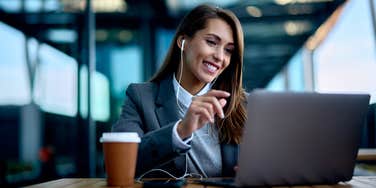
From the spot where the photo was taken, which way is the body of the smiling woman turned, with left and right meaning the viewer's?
facing the viewer and to the right of the viewer

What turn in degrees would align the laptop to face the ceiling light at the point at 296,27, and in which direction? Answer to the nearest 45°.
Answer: approximately 45° to its right

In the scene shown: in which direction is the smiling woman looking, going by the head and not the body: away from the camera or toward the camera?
toward the camera

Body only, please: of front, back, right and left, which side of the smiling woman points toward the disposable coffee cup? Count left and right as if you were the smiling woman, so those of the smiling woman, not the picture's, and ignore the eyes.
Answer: right

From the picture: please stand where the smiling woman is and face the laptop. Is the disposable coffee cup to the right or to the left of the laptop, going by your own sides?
right

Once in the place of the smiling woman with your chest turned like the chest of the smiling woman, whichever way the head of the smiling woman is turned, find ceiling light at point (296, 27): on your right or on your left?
on your left

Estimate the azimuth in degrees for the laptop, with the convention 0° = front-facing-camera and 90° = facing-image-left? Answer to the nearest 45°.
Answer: approximately 135°

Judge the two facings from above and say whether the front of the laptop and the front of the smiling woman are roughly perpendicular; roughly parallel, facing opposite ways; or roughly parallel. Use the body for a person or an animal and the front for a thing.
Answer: roughly parallel, facing opposite ways

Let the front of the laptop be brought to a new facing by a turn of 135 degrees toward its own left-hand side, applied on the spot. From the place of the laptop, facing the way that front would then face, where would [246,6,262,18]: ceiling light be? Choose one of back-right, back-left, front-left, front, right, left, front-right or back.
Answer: back

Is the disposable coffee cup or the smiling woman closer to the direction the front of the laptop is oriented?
the smiling woman
